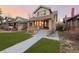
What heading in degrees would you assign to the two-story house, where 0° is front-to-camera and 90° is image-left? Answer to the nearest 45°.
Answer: approximately 45°

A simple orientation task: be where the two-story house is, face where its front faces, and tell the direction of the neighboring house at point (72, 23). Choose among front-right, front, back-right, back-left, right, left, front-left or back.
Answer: back-left

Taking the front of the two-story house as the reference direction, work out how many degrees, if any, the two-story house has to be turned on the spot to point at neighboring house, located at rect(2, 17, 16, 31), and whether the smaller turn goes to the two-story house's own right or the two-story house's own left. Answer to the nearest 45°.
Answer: approximately 45° to the two-story house's own right
